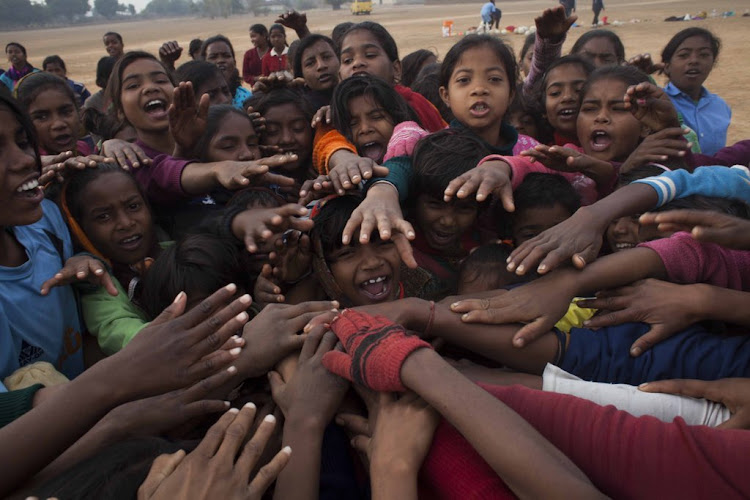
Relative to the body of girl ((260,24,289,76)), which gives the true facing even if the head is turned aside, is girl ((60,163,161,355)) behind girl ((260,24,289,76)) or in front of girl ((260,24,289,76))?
in front

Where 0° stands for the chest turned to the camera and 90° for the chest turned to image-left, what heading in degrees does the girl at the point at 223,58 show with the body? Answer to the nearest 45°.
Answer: approximately 0°

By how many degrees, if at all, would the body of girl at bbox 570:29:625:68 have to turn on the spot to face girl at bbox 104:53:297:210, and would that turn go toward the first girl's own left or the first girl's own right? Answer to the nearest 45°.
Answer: approximately 45° to the first girl's own right

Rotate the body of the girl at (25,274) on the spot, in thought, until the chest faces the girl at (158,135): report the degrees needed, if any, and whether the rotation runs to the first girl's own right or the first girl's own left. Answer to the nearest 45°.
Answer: approximately 90° to the first girl's own left

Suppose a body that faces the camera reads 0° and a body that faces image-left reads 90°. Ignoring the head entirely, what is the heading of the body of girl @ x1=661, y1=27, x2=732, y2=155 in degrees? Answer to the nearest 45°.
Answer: approximately 0°

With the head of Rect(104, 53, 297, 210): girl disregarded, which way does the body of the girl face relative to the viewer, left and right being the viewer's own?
facing the viewer and to the right of the viewer

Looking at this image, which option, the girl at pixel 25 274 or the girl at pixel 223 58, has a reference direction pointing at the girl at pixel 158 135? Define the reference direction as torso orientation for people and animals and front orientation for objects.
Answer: the girl at pixel 223 58

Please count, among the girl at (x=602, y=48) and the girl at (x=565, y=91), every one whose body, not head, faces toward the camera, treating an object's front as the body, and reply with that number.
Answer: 2

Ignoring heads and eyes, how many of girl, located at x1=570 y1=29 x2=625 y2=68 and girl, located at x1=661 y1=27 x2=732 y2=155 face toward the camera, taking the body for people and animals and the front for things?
2

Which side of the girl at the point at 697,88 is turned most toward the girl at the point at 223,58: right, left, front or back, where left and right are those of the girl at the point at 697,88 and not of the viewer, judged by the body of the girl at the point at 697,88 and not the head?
right

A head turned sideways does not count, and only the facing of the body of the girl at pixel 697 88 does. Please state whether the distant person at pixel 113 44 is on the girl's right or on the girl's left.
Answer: on the girl's right
